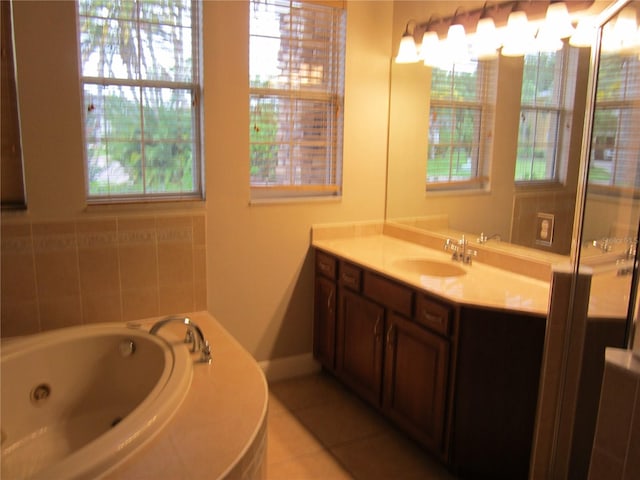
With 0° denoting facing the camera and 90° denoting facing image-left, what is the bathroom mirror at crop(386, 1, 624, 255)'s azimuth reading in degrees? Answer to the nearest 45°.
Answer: approximately 45°

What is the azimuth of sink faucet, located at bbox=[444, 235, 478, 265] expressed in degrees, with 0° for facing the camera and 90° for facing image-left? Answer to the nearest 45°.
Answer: approximately 45°

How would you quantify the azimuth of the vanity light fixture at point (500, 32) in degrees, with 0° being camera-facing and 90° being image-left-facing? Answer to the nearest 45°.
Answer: approximately 45°

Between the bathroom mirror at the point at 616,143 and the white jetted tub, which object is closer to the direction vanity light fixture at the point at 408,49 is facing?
the white jetted tub

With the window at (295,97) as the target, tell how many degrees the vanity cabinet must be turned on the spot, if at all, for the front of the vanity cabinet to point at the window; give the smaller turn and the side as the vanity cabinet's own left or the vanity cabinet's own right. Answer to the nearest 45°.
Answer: approximately 90° to the vanity cabinet's own right
